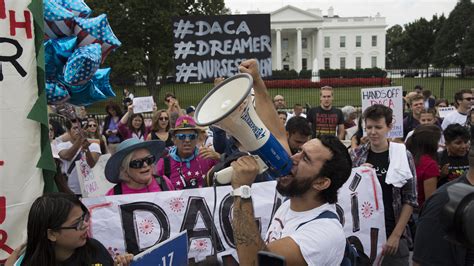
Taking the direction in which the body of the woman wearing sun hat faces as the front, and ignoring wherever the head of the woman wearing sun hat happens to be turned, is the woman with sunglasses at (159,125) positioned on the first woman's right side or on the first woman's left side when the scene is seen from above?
on the first woman's left side

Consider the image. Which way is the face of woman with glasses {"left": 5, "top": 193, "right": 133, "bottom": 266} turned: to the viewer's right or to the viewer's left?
to the viewer's right

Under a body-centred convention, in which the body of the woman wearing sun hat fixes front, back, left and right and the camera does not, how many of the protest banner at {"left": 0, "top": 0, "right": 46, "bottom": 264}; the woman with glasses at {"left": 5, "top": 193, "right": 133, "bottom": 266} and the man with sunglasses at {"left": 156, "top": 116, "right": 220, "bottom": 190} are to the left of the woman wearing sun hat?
1

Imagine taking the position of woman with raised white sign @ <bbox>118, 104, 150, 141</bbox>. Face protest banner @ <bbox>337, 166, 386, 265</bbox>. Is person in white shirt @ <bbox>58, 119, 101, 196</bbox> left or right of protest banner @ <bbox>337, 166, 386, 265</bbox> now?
right

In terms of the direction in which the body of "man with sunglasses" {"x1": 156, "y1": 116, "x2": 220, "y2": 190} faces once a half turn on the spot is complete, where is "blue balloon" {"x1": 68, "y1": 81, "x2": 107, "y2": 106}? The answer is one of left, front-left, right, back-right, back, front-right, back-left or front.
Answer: back-left

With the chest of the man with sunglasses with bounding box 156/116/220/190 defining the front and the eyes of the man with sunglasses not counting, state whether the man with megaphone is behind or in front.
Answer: in front

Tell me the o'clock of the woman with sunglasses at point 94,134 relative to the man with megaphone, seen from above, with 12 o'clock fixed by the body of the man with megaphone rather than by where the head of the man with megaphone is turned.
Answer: The woman with sunglasses is roughly at 2 o'clock from the man with megaphone.

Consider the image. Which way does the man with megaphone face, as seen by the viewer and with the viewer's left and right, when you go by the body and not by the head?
facing to the left of the viewer

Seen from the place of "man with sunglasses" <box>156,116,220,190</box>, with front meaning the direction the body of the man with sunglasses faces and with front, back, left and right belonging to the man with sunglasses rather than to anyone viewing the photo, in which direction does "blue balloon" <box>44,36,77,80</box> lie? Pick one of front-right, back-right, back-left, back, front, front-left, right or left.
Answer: front-right

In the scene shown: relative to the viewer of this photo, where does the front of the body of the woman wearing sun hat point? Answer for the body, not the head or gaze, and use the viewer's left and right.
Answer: facing the viewer and to the right of the viewer

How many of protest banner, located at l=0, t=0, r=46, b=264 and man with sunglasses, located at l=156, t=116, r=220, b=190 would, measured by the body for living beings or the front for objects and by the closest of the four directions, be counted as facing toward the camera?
2

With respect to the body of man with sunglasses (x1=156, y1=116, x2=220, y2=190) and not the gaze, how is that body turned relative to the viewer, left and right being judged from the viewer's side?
facing the viewer

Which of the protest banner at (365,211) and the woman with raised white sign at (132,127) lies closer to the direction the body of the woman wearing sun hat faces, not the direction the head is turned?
the protest banner

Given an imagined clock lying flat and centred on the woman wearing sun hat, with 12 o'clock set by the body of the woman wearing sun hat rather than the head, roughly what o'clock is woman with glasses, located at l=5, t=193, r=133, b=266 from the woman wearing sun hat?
The woman with glasses is roughly at 2 o'clock from the woman wearing sun hat.

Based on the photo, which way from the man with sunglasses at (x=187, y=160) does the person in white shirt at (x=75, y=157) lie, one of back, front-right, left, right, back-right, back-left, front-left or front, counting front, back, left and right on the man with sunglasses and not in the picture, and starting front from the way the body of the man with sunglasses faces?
back-right

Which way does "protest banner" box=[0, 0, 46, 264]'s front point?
toward the camera

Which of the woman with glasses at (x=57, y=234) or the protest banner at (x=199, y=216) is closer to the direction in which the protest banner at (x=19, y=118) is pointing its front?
the woman with glasses

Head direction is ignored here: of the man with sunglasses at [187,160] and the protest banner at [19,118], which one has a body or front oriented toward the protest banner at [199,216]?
the man with sunglasses
